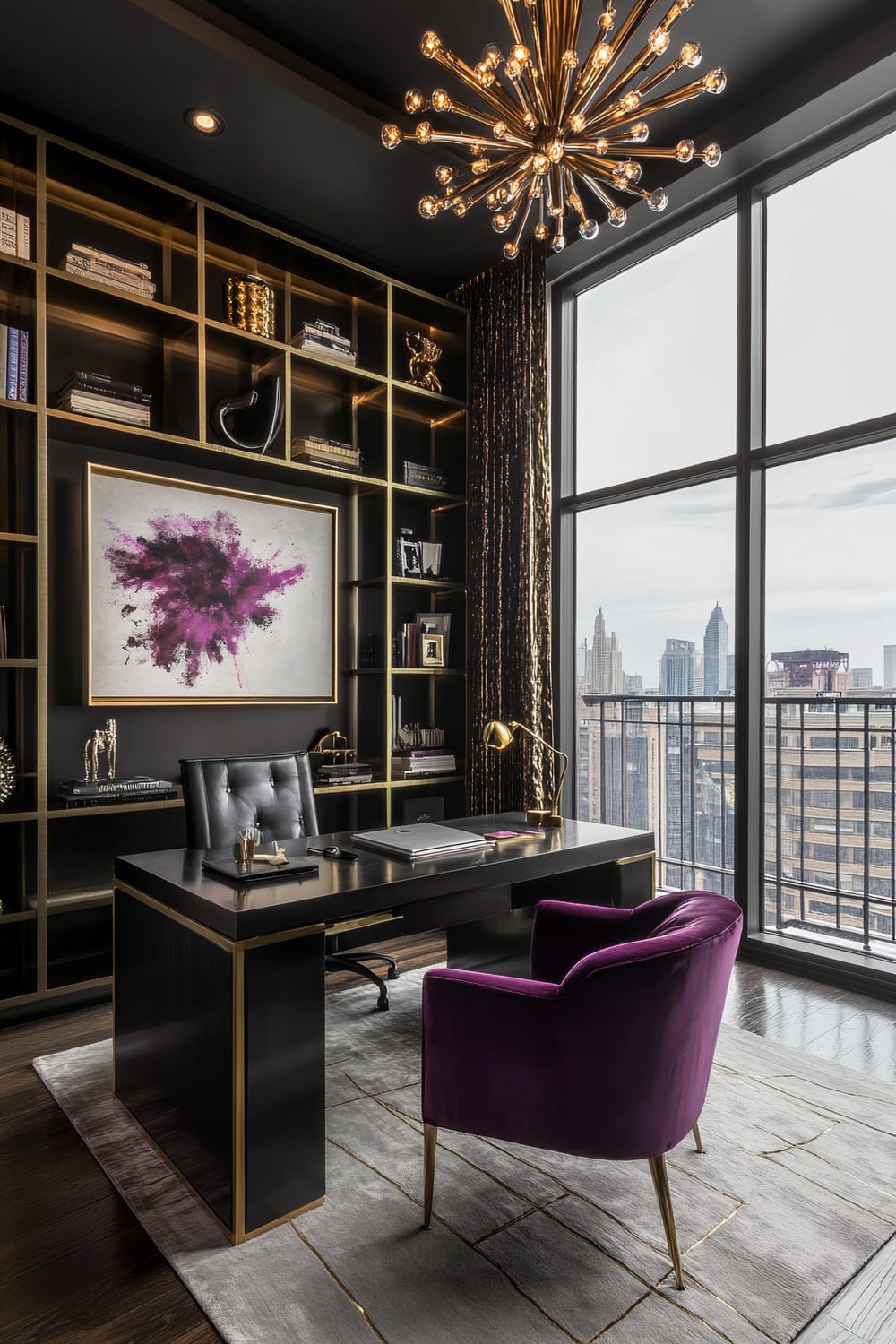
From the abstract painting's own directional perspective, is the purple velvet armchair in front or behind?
in front

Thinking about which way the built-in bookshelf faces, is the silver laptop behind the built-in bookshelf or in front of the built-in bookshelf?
in front

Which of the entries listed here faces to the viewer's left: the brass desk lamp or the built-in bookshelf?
the brass desk lamp

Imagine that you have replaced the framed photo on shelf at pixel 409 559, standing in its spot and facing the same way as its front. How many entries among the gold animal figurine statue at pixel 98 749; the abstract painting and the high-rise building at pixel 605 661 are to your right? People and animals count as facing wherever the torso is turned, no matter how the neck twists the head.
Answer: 2

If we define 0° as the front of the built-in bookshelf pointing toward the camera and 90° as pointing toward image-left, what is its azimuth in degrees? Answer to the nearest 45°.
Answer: approximately 315°

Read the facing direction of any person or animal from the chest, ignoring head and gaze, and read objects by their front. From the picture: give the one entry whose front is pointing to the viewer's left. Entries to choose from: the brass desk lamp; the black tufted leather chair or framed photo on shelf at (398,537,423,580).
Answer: the brass desk lamp

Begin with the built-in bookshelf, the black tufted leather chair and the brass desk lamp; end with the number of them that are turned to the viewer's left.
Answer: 1

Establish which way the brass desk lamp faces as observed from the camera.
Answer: facing to the left of the viewer

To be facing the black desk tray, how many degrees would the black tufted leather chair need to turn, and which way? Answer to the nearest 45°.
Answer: approximately 45° to its right
